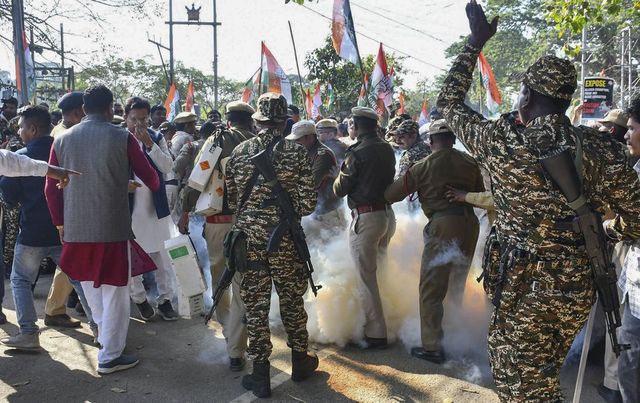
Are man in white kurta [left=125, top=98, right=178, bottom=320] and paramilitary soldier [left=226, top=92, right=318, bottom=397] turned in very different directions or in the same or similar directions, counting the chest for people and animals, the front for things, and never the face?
very different directions

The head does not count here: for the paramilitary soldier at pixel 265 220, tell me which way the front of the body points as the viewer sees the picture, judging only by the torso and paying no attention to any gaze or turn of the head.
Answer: away from the camera

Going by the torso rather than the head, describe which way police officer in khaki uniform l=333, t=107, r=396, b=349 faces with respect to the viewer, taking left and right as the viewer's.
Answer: facing away from the viewer and to the left of the viewer

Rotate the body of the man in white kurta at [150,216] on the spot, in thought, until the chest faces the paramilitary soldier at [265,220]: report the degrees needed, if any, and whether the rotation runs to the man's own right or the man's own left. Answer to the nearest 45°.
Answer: approximately 45° to the man's own left

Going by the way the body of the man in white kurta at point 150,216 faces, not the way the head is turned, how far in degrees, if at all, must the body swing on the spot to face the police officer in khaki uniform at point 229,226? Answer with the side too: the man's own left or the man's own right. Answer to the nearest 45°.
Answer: approximately 45° to the man's own left

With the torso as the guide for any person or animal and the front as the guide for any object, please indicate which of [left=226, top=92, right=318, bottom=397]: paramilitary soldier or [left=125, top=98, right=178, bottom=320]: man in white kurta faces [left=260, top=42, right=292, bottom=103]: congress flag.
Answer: the paramilitary soldier

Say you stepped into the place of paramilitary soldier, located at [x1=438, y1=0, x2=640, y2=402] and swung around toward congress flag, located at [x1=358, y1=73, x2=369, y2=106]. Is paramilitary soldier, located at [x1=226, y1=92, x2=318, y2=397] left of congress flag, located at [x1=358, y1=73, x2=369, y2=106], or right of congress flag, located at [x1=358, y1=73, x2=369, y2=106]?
left

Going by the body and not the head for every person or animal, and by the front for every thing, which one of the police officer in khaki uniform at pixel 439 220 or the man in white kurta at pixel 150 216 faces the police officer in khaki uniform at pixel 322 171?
the police officer in khaki uniform at pixel 439 220

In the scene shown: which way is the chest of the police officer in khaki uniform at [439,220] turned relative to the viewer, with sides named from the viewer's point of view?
facing away from the viewer and to the left of the viewer

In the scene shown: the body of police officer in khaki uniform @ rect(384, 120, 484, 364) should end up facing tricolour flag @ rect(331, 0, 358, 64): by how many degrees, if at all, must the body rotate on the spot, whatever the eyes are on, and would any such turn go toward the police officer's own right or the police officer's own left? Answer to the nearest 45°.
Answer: approximately 45° to the police officer's own right
